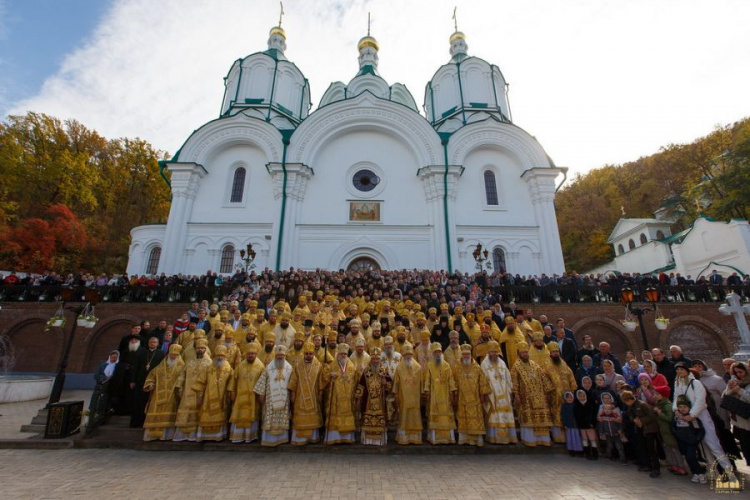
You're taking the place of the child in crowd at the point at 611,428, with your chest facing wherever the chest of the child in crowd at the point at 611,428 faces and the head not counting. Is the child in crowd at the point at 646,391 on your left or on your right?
on your left

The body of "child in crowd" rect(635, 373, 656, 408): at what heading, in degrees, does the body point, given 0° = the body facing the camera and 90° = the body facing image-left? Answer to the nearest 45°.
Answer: approximately 45°

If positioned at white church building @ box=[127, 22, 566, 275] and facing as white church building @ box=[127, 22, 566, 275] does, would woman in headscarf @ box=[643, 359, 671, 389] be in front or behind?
in front

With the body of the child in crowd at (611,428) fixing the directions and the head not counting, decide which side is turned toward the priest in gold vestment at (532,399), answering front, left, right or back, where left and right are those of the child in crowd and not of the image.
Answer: right

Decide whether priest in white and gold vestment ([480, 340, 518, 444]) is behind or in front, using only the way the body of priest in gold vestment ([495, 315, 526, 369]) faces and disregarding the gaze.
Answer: in front
